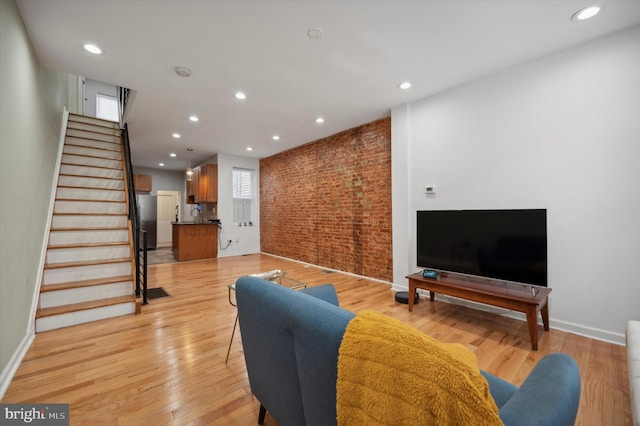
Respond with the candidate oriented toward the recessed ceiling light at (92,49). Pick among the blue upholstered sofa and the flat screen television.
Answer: the flat screen television

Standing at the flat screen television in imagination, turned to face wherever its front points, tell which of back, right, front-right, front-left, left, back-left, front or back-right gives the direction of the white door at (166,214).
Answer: front-right

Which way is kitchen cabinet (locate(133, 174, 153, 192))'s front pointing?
toward the camera

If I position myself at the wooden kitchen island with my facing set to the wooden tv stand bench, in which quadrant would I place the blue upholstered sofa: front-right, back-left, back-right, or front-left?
front-right

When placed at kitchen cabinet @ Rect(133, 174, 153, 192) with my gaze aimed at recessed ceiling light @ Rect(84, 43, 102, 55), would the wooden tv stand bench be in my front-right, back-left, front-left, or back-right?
front-left

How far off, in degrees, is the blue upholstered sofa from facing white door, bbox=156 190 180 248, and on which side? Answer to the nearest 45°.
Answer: approximately 90° to its left

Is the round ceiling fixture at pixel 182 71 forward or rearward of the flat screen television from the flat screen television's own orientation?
forward

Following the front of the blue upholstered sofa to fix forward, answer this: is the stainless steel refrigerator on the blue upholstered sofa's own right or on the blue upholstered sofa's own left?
on the blue upholstered sofa's own left

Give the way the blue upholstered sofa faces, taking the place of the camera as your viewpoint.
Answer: facing away from the viewer and to the right of the viewer

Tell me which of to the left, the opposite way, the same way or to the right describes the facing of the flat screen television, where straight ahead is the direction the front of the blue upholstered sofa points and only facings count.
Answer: the opposite way

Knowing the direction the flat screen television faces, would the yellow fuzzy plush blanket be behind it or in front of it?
in front

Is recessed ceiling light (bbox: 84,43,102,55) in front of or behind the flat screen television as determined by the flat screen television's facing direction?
in front

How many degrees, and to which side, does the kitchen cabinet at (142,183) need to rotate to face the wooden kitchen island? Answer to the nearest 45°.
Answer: approximately 45° to its left

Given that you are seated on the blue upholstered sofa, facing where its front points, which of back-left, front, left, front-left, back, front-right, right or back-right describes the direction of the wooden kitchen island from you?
left

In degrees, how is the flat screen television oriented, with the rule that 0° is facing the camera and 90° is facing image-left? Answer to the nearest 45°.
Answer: approximately 45°

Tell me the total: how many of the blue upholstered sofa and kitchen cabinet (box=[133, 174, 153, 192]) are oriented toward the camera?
1
